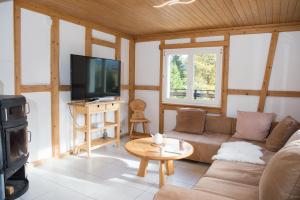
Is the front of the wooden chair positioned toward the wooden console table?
no

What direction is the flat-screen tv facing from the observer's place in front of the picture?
facing the viewer and to the right of the viewer

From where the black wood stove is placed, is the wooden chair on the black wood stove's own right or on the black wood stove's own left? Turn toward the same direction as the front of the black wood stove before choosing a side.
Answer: on the black wood stove's own left

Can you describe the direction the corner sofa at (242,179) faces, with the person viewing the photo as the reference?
facing the viewer and to the left of the viewer

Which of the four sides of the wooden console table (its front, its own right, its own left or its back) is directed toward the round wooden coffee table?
front

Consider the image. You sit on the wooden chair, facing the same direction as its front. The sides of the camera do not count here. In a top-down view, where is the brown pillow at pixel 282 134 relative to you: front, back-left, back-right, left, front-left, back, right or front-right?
front

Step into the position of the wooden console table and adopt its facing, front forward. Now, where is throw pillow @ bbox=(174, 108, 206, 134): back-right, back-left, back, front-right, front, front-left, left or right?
front-left

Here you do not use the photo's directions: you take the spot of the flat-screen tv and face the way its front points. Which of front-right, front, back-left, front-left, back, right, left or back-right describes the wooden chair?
left

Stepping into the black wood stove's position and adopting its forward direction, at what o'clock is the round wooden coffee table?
The round wooden coffee table is roughly at 11 o'clock from the black wood stove.

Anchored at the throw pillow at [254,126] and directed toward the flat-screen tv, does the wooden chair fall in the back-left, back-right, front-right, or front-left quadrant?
front-right

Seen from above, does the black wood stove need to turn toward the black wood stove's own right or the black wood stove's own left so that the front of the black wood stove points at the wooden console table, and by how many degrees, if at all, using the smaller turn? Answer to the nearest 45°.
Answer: approximately 90° to the black wood stove's own left

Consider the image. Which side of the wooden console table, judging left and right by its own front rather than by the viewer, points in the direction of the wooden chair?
left

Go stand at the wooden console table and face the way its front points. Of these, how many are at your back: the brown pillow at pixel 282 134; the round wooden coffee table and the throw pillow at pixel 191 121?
0

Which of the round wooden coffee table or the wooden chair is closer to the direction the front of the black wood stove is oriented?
the round wooden coffee table

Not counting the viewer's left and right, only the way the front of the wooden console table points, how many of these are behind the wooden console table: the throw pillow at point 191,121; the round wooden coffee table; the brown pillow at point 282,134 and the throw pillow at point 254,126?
0

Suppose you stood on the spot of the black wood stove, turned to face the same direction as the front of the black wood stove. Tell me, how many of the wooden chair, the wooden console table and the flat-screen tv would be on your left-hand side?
3
